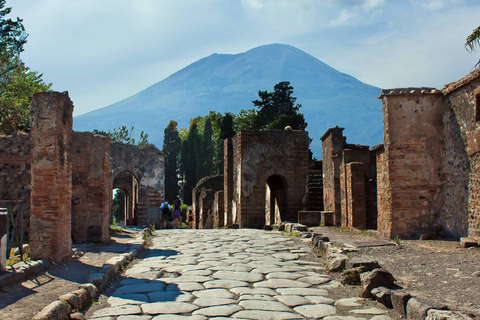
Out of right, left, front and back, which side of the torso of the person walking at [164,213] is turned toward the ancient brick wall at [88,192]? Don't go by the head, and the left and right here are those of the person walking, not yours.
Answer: back

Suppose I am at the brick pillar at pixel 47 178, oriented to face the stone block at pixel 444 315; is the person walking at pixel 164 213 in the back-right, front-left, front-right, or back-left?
back-left

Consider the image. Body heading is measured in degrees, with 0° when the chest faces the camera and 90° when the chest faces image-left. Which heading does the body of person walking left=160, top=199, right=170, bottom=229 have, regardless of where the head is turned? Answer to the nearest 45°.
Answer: approximately 180°

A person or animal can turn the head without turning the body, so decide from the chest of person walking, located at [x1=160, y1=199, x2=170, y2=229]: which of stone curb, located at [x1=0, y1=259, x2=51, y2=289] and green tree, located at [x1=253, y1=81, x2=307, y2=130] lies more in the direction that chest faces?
the green tree

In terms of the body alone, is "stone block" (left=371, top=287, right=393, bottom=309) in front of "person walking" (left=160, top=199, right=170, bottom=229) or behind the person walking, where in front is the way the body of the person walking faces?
behind

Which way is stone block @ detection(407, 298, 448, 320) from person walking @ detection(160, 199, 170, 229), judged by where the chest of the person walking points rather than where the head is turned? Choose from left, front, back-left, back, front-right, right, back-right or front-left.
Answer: back

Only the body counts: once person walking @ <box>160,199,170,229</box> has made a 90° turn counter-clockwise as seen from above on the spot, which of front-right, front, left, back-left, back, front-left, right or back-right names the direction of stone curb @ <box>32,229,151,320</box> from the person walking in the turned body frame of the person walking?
left

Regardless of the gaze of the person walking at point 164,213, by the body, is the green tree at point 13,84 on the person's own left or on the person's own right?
on the person's own left

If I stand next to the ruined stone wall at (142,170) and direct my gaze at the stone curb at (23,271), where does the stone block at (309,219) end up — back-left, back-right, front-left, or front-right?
front-left

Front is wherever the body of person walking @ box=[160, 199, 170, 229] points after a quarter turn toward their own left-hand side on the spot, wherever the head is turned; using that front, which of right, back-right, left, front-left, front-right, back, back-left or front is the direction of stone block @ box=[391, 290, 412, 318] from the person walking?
left

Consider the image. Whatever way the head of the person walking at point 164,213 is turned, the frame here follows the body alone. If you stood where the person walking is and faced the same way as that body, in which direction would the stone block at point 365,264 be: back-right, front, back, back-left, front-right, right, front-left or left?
back

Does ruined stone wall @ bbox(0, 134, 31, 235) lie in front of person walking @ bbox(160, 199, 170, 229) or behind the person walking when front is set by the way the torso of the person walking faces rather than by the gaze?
behind
